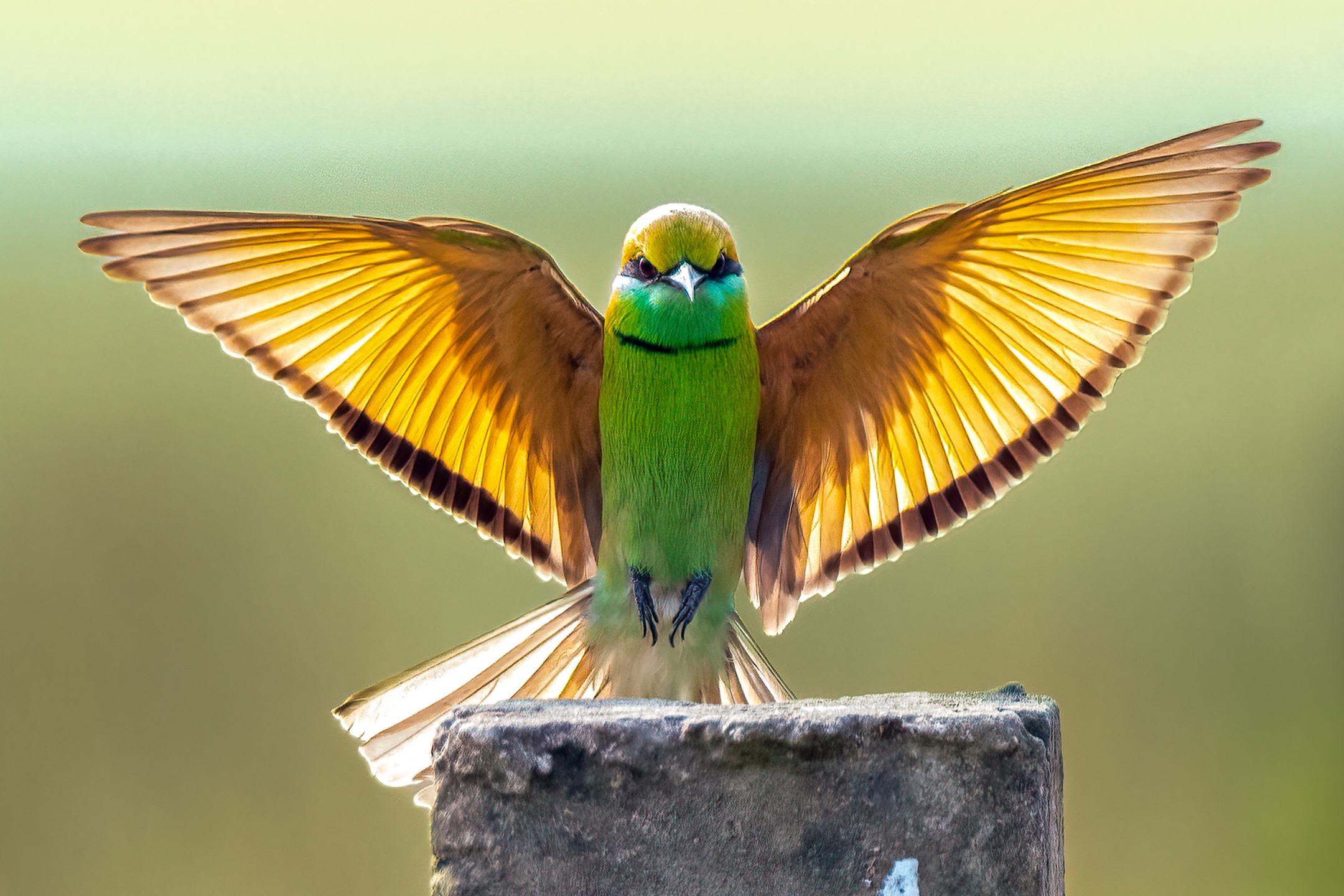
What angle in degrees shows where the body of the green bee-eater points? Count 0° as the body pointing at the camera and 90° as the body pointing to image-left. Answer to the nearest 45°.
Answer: approximately 0°
